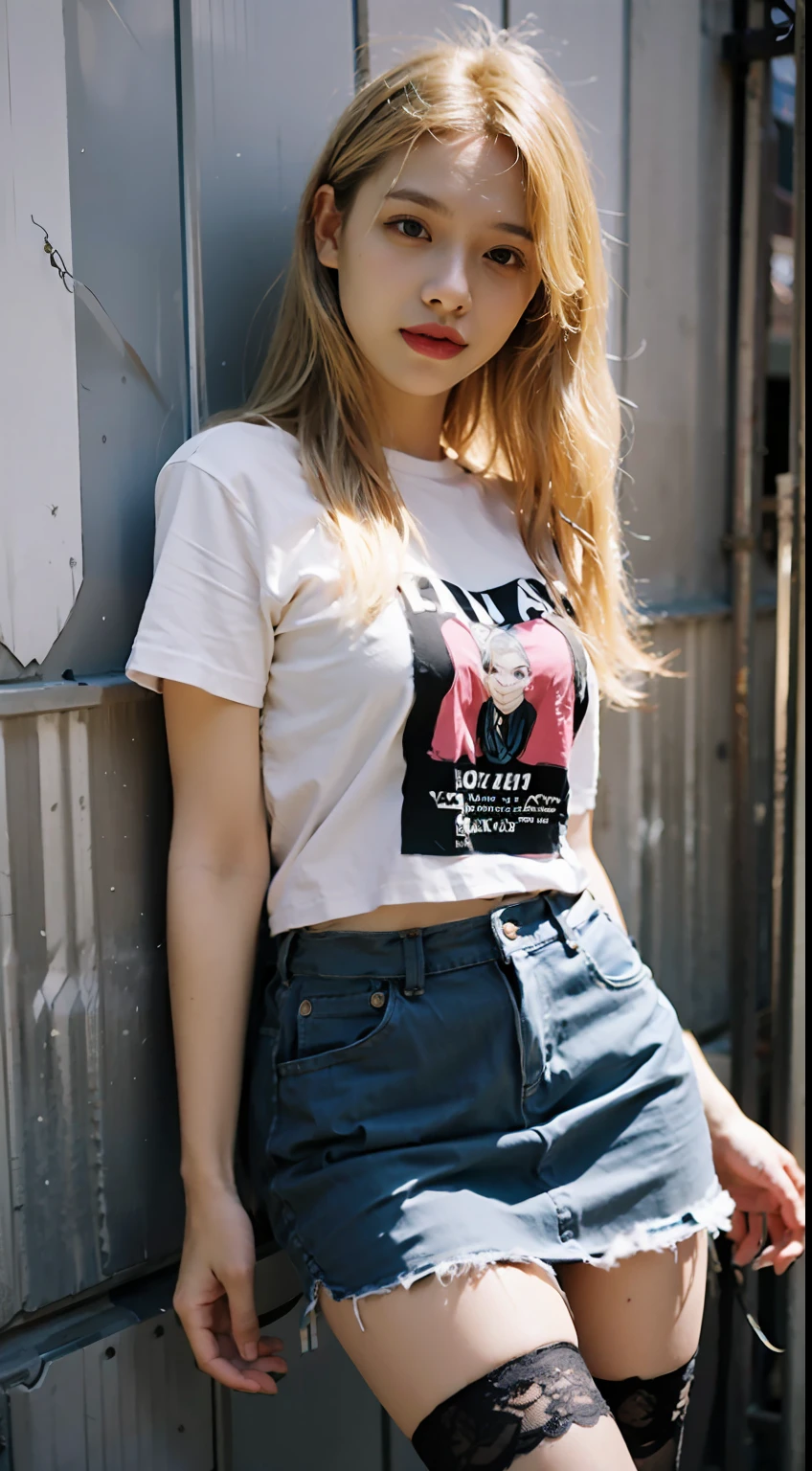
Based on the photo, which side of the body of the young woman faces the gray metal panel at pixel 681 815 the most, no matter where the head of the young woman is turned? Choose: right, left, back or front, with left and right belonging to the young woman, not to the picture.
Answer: left

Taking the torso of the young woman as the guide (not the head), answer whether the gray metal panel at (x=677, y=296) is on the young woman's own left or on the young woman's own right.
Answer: on the young woman's own left

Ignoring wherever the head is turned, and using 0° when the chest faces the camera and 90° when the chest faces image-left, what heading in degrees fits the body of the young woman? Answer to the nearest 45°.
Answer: approximately 315°

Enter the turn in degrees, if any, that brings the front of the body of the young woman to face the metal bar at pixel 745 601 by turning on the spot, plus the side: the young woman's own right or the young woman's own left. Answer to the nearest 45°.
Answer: approximately 90° to the young woman's own left
